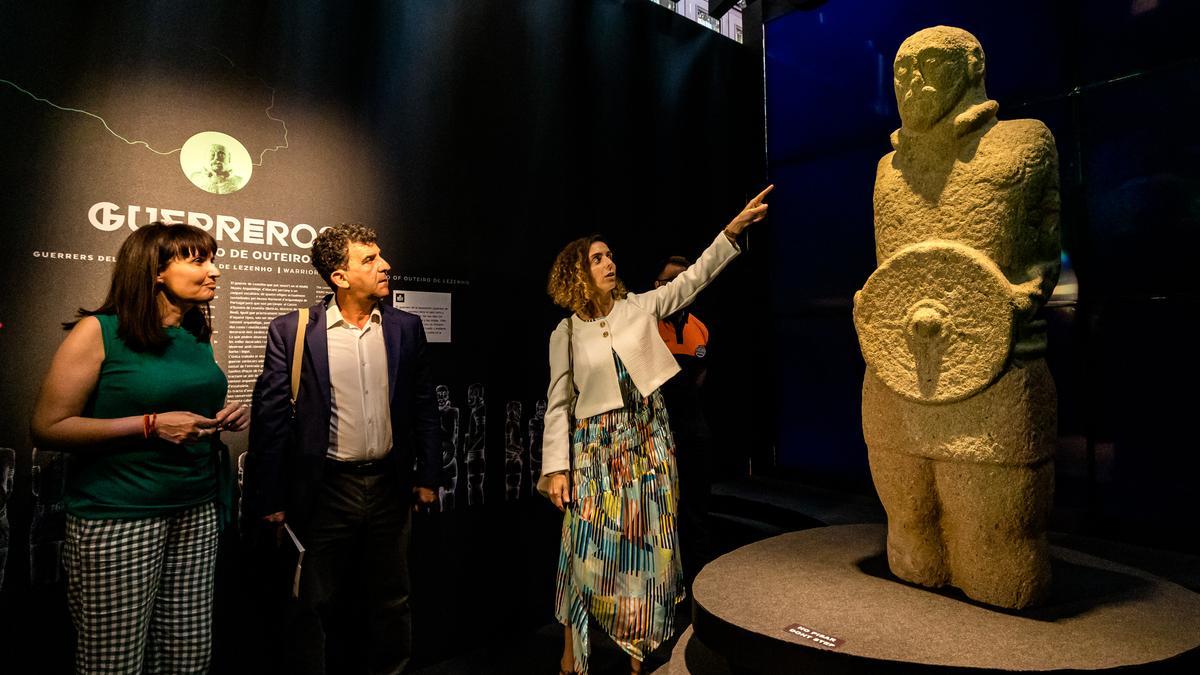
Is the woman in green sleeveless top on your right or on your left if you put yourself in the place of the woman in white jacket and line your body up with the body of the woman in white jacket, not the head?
on your right

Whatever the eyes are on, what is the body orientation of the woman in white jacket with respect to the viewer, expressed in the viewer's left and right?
facing the viewer and to the right of the viewer

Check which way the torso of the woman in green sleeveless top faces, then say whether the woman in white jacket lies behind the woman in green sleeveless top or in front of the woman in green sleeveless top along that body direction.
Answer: in front

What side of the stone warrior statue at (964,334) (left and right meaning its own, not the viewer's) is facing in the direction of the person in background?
right

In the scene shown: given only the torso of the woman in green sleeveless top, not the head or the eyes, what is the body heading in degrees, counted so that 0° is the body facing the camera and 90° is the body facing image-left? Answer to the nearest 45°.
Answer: approximately 315°

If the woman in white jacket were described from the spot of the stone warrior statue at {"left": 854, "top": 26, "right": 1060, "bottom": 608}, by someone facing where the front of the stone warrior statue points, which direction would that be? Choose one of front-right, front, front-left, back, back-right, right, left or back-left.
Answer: front-right

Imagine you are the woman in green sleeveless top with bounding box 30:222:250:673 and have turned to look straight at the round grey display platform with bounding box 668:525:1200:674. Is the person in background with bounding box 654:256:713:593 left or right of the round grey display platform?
left

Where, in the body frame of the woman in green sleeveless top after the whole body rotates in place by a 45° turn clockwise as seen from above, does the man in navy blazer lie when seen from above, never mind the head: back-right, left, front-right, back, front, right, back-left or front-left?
left

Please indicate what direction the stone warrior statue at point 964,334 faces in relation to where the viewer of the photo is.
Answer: facing the viewer and to the left of the viewer

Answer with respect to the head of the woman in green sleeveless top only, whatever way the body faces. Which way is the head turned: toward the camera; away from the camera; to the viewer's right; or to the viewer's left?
to the viewer's right

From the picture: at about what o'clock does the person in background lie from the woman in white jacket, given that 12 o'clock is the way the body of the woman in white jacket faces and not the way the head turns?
The person in background is roughly at 8 o'clock from the woman in white jacket.

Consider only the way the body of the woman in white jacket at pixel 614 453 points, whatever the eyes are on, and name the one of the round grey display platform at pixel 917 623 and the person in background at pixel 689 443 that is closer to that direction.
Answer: the round grey display platform

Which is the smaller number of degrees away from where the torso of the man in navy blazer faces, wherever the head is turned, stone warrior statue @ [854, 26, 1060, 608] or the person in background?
the stone warrior statue

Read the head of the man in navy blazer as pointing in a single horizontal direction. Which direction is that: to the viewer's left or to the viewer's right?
to the viewer's right
